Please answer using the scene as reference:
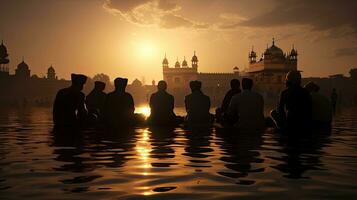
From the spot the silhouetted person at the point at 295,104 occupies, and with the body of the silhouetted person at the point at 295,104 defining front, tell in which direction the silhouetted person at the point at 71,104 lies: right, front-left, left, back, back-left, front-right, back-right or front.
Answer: front-left

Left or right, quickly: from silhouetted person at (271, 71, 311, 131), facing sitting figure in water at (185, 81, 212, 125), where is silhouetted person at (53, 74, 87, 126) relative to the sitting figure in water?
left

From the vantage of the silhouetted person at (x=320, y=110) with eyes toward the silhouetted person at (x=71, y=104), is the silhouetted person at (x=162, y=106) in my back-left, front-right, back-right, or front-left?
front-right

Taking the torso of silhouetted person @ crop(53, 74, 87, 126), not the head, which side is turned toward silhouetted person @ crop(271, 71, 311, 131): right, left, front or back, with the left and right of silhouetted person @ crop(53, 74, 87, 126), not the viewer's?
right

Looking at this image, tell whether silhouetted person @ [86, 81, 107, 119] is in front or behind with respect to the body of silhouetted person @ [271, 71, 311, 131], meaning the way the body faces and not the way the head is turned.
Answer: in front

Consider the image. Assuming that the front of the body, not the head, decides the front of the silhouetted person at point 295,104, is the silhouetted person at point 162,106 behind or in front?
in front

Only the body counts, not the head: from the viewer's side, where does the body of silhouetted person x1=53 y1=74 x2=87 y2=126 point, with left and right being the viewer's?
facing away from the viewer and to the right of the viewer

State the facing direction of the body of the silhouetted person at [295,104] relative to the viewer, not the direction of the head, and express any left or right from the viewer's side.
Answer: facing away from the viewer and to the left of the viewer

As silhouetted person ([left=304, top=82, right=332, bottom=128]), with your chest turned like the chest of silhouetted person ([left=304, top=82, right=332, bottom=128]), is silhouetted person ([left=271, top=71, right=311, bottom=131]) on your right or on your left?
on your left
